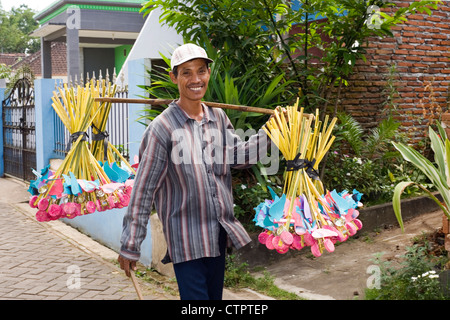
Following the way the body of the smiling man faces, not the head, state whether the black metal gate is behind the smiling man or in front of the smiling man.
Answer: behind

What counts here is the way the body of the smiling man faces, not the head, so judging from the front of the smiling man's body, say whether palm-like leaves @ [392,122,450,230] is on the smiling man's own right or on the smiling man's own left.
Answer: on the smiling man's own left

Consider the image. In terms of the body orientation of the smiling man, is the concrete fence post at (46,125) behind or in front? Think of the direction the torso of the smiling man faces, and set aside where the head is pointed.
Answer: behind

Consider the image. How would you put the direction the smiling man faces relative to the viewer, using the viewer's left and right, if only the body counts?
facing the viewer and to the right of the viewer

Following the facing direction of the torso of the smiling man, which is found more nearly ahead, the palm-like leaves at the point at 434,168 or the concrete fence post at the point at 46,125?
the palm-like leaves

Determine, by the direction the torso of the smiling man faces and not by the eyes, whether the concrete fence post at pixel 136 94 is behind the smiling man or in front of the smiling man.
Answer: behind

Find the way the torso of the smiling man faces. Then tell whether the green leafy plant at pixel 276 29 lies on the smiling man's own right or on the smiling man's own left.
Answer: on the smiling man's own left
